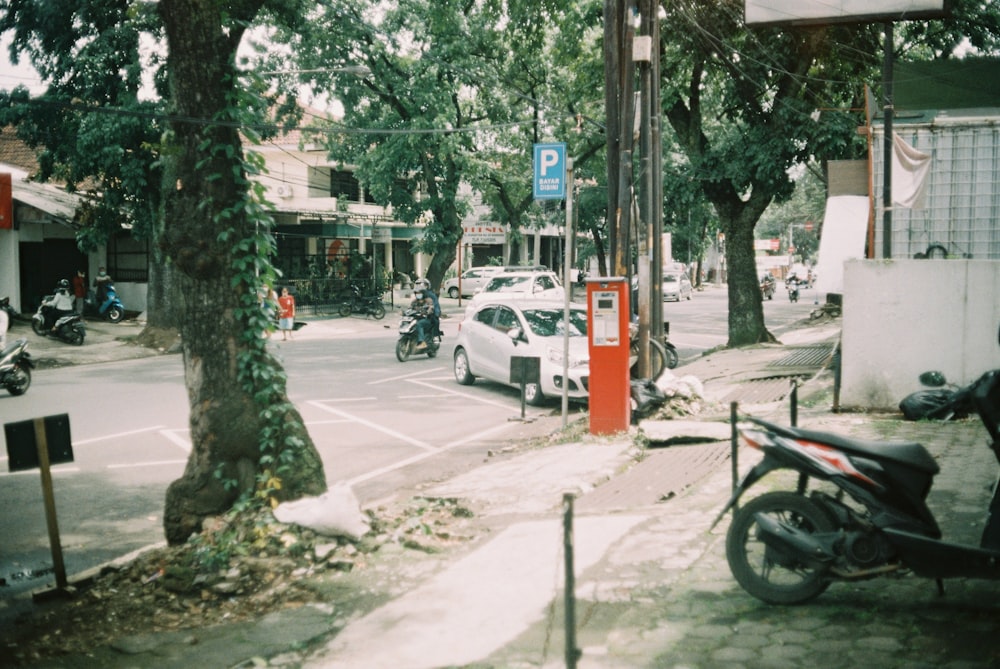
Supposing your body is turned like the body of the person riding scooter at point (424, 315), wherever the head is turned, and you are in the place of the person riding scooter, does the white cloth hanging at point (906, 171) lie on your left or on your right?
on your left

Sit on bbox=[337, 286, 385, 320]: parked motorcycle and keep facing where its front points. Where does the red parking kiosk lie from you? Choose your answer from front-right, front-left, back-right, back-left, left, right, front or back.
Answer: left

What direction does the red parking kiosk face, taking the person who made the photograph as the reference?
facing the viewer

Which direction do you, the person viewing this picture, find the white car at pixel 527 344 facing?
facing the viewer and to the right of the viewer

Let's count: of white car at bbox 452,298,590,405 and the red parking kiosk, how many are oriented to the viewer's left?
0

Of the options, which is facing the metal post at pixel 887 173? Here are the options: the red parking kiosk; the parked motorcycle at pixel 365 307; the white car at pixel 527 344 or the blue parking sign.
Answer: the white car

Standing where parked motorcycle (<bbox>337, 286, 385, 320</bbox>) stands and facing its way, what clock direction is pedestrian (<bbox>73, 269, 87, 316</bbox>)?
The pedestrian is roughly at 11 o'clock from the parked motorcycle.

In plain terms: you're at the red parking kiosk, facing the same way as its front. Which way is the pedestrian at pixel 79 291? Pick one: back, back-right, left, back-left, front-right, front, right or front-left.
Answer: back-right

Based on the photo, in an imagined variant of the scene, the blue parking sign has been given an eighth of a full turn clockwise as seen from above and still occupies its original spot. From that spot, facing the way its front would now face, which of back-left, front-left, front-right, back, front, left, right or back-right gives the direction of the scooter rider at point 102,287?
right

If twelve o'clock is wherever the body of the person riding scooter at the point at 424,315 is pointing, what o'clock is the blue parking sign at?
The blue parking sign is roughly at 10 o'clock from the person riding scooter.

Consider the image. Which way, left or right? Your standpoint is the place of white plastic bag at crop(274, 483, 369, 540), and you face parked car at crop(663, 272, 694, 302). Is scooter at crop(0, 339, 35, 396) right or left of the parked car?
left

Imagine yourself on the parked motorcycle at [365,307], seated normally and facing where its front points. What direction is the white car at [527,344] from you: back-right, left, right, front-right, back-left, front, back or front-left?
left
